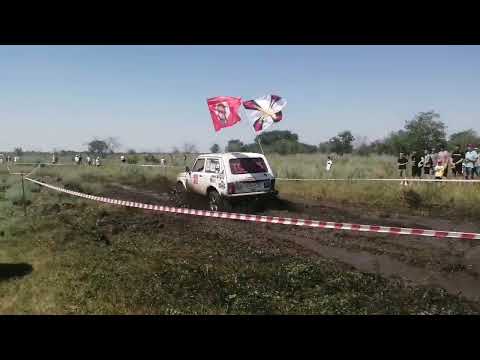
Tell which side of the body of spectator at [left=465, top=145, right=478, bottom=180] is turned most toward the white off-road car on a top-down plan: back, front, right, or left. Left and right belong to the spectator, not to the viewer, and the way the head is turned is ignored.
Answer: front

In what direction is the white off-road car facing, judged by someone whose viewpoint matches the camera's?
facing away from the viewer and to the left of the viewer

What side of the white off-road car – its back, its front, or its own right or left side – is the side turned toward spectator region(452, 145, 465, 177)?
right

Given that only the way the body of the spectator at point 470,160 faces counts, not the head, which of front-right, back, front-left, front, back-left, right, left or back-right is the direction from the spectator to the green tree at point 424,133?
back-right

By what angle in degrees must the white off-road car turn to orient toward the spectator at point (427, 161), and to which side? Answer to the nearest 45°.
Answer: approximately 90° to its right

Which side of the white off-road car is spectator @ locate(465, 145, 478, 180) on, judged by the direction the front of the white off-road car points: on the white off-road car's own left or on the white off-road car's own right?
on the white off-road car's own right

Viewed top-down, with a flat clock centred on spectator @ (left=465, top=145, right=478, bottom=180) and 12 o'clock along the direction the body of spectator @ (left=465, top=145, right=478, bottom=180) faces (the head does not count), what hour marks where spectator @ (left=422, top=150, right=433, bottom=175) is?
spectator @ (left=422, top=150, right=433, bottom=175) is roughly at 3 o'clock from spectator @ (left=465, top=145, right=478, bottom=180).

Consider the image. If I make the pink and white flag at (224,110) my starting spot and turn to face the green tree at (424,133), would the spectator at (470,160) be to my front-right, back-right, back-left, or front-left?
front-right

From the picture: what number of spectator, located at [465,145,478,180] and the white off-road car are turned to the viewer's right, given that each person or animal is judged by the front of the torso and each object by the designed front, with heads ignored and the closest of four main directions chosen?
0
